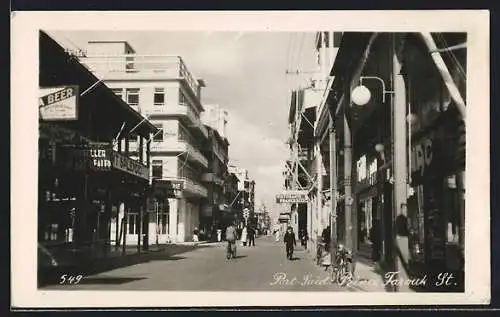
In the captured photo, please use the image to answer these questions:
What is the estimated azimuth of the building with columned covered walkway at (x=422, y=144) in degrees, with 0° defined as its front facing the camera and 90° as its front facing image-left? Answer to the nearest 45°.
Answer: approximately 45°

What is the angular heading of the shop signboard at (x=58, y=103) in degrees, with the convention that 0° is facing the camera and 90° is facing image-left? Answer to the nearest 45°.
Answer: approximately 0°

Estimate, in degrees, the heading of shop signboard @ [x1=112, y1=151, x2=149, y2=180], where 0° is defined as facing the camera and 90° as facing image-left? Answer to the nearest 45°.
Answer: approximately 315°

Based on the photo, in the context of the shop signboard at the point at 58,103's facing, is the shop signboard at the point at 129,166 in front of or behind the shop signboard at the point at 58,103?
behind
